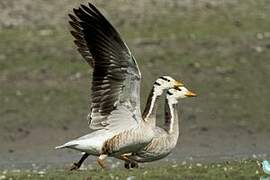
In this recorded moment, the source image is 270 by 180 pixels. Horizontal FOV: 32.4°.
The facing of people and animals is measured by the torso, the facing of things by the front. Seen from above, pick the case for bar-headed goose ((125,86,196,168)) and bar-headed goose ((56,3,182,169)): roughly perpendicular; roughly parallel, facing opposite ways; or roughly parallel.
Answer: roughly parallel

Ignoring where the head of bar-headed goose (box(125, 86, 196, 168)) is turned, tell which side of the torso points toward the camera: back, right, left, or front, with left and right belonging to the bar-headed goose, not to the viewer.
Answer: right

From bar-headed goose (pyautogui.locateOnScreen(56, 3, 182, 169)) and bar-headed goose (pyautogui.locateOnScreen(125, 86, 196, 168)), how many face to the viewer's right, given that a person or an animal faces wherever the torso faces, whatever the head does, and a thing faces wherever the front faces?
2

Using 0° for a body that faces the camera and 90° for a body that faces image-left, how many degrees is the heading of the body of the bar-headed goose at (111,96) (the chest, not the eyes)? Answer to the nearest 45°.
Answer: approximately 270°
